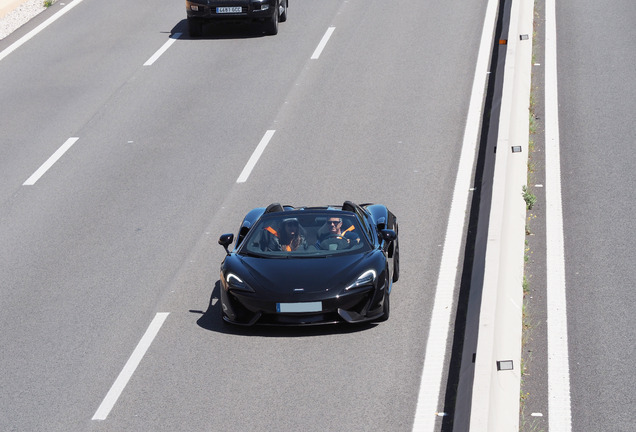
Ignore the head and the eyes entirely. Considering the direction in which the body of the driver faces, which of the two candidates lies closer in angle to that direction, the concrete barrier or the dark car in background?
the concrete barrier

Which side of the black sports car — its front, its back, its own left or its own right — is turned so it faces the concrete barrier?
left

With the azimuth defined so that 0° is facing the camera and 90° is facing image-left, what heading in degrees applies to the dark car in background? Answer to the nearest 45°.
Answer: approximately 0°

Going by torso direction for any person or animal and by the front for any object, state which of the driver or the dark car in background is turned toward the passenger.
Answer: the dark car in background

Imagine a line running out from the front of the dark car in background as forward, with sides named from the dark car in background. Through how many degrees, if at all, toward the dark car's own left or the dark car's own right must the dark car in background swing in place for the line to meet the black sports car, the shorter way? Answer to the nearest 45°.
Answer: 0° — it already faces it

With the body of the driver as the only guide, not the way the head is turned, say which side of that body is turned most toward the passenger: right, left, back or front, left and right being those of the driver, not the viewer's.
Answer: right

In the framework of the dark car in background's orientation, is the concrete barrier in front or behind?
in front

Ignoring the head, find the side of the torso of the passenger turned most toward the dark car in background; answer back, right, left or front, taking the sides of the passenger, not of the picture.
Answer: back
